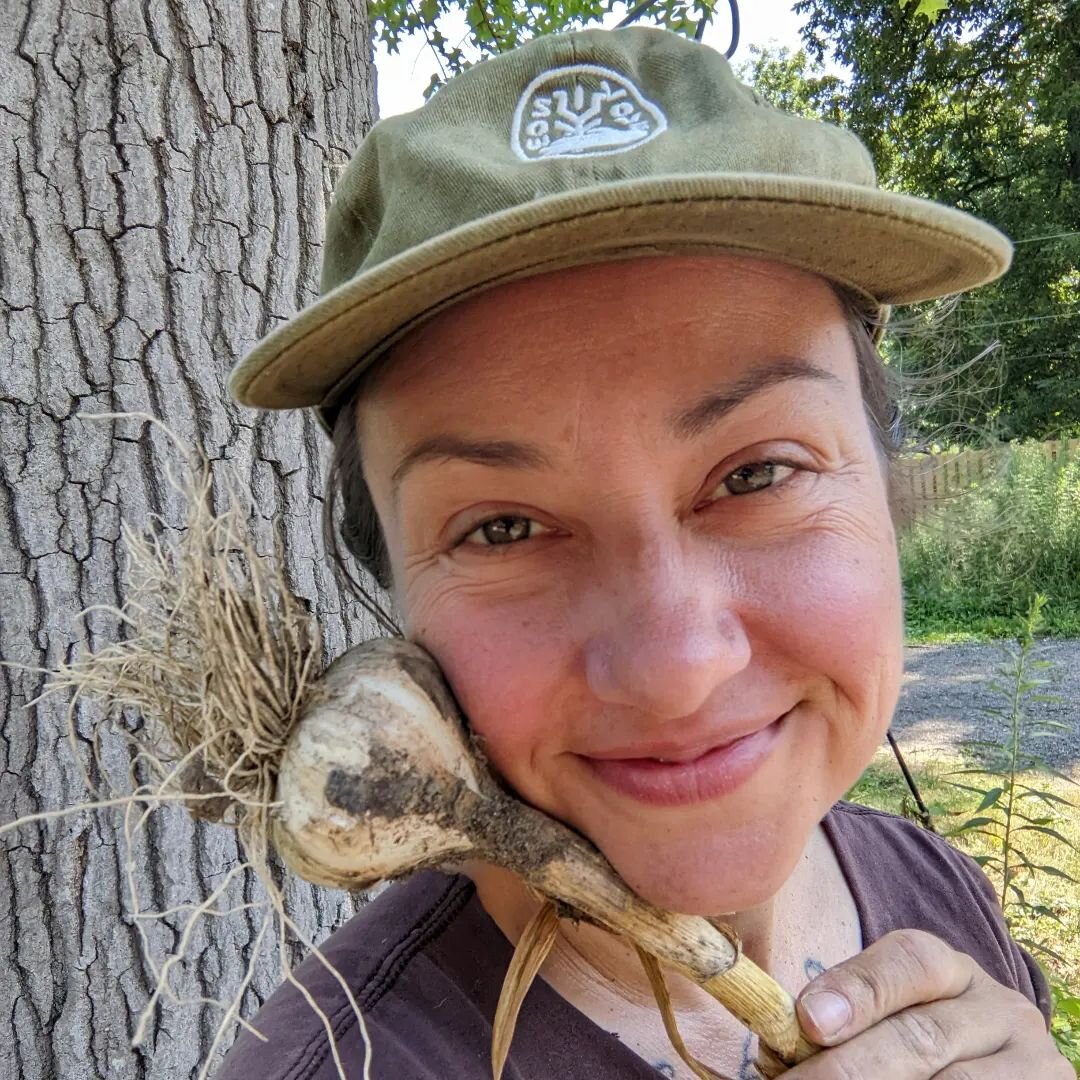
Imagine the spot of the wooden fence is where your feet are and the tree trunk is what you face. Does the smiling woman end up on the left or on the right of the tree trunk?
left

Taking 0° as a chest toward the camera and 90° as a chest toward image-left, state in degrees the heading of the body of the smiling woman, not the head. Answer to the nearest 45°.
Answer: approximately 0°

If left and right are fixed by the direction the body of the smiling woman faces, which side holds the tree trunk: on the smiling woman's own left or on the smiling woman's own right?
on the smiling woman's own right

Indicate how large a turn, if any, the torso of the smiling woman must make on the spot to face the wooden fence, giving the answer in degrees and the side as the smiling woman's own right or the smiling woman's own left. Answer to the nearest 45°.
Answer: approximately 135° to the smiling woman's own left

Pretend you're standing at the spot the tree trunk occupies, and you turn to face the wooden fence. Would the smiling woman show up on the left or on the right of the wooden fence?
right

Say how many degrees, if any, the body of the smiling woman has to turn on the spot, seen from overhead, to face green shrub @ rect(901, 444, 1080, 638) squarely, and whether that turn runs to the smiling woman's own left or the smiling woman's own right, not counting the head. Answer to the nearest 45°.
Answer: approximately 135° to the smiling woman's own left
